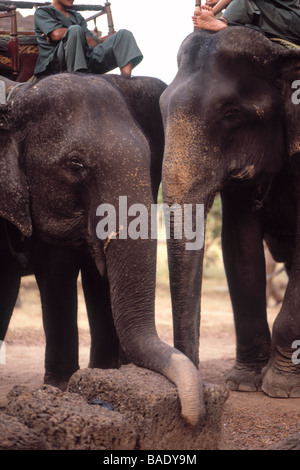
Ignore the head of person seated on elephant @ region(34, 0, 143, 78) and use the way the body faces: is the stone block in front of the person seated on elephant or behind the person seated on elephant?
in front

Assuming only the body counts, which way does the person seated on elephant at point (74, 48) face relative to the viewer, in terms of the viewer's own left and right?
facing the viewer and to the right of the viewer

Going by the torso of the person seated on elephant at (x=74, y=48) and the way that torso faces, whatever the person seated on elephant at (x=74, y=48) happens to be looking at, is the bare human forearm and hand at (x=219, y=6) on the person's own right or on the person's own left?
on the person's own left

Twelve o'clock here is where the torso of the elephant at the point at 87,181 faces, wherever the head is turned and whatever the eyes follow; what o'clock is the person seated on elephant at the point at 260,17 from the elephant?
The person seated on elephant is roughly at 9 o'clock from the elephant.

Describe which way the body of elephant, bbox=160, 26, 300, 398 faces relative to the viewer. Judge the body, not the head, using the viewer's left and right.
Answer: facing the viewer and to the left of the viewer

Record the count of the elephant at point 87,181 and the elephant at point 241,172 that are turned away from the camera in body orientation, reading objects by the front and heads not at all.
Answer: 0

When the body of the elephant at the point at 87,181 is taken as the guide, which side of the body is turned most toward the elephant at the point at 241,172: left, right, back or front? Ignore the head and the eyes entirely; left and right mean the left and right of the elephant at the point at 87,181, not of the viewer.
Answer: left

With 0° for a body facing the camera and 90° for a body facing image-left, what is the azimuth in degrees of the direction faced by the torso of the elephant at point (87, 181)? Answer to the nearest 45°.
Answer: approximately 315°

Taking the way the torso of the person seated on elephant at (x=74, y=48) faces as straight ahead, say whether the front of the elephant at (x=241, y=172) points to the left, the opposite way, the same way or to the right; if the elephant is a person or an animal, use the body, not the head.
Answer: to the right

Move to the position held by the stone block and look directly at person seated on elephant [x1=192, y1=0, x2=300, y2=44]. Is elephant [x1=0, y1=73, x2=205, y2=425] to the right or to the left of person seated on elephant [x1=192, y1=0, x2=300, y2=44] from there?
left

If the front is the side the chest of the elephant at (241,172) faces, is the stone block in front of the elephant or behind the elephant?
in front
